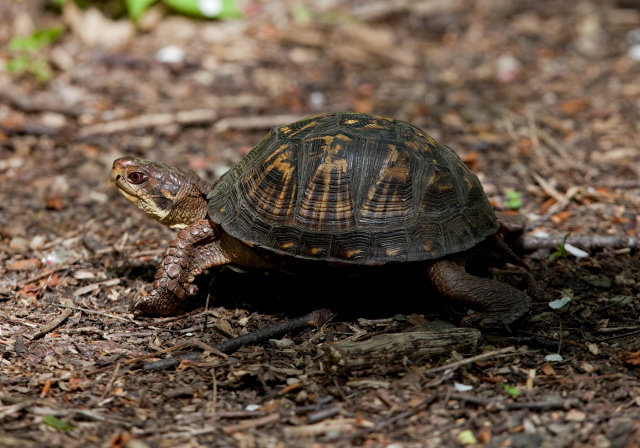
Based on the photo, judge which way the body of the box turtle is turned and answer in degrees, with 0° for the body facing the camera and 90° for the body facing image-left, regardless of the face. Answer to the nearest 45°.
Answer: approximately 90°

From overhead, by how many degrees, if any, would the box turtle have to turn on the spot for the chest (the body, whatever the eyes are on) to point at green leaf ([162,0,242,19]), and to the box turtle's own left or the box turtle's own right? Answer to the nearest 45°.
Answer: approximately 90° to the box turtle's own right

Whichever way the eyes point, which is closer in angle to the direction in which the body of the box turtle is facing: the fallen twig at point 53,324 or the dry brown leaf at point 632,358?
the fallen twig

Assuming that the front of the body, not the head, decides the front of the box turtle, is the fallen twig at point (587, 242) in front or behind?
behind

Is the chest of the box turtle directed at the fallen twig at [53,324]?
yes

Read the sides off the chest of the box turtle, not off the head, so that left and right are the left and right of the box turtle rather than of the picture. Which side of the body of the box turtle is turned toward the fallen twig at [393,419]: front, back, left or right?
left

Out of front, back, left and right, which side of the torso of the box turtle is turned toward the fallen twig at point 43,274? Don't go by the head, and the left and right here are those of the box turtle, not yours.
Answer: front

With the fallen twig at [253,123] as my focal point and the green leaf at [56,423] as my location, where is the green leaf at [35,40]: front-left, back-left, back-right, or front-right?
front-left

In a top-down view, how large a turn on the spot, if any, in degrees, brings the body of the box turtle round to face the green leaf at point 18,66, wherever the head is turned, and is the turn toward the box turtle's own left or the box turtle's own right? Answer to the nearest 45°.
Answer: approximately 45° to the box turtle's own right

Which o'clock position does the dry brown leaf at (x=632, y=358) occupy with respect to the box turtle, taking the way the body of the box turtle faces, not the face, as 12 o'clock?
The dry brown leaf is roughly at 7 o'clock from the box turtle.

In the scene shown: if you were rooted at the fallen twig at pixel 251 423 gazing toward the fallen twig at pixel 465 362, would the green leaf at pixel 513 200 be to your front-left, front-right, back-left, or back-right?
front-left

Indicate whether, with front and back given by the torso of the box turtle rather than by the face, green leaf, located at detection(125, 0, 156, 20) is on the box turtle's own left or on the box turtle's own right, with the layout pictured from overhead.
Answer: on the box turtle's own right

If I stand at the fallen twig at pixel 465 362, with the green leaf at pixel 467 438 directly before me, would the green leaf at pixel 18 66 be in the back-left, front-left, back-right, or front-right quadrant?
back-right

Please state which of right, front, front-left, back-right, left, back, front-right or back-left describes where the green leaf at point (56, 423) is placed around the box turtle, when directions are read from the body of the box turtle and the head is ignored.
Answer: front-left
